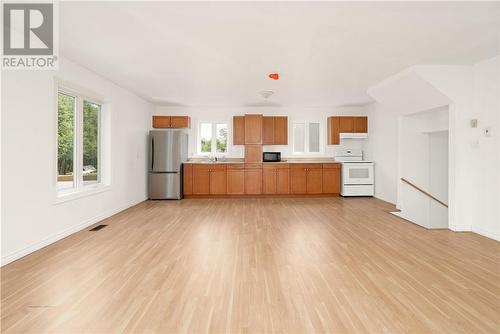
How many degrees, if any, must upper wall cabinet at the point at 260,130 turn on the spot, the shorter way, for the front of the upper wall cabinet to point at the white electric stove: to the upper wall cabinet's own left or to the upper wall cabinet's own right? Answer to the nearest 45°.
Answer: approximately 90° to the upper wall cabinet's own left

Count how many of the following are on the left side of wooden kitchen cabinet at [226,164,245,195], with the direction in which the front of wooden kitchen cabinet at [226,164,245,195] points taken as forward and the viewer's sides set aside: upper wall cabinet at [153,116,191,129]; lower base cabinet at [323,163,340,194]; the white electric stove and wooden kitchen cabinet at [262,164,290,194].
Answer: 3
